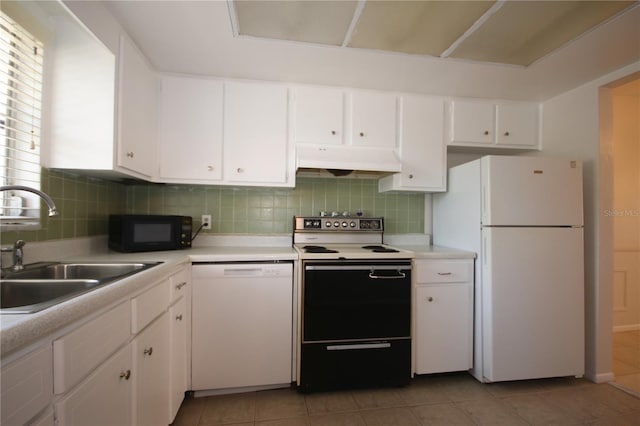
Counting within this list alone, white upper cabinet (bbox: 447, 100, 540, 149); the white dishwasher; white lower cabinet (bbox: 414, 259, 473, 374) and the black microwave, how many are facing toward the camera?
4

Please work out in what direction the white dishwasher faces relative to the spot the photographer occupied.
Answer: facing the viewer

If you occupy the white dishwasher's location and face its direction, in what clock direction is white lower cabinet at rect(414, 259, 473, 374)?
The white lower cabinet is roughly at 9 o'clock from the white dishwasher.

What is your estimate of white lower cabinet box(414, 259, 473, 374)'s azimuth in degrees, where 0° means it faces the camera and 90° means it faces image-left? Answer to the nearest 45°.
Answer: approximately 0°

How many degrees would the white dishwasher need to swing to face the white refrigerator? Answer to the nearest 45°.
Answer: approximately 90° to its left

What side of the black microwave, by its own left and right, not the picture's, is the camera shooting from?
front

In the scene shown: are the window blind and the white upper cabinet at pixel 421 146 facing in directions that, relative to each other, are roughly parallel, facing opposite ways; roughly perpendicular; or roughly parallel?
roughly perpendicular

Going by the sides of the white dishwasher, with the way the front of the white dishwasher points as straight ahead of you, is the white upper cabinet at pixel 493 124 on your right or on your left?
on your left

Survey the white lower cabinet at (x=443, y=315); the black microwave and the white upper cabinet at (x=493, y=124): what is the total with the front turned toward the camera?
3

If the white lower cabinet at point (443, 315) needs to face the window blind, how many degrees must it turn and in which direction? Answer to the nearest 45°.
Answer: approximately 45° to its right
